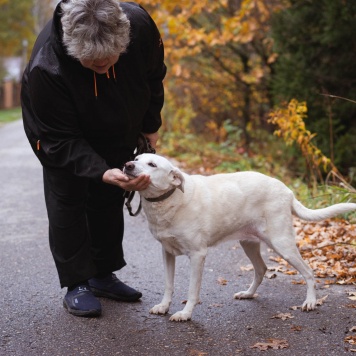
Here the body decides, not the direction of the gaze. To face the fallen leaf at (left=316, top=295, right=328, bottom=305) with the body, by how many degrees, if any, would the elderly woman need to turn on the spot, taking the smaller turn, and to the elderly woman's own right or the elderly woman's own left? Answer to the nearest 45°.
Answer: approximately 45° to the elderly woman's own left

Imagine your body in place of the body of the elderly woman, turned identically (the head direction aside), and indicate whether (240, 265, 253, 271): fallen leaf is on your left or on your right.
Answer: on your left

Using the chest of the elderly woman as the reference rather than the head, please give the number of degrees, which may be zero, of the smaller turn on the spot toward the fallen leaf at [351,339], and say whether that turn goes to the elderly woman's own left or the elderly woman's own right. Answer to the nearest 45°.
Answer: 0° — they already face it

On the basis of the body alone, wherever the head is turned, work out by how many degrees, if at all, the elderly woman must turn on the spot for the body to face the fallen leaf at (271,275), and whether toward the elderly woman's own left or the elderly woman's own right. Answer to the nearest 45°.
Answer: approximately 45° to the elderly woman's own left

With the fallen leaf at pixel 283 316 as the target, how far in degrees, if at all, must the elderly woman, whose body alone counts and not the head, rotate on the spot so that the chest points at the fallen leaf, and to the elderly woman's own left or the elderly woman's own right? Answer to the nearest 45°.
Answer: approximately 45° to the elderly woman's own left

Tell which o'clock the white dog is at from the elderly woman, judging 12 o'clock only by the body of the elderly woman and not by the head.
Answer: The white dog is roughly at 11 o'clock from the elderly woman.

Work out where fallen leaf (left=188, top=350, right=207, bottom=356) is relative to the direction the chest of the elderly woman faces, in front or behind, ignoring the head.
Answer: in front

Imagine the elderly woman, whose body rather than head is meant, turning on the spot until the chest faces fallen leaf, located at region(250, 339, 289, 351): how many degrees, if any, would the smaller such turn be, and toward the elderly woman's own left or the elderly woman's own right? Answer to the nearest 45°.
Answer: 0° — they already face it

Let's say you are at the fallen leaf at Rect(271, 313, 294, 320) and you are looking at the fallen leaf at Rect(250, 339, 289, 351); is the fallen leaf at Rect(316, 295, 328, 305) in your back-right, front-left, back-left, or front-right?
back-left
